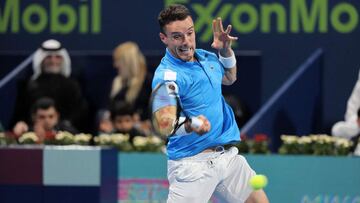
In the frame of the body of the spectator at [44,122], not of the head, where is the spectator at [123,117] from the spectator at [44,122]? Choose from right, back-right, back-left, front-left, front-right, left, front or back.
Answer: left

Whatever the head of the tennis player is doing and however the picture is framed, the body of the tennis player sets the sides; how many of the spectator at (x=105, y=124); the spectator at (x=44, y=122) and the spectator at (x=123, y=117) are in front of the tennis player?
0

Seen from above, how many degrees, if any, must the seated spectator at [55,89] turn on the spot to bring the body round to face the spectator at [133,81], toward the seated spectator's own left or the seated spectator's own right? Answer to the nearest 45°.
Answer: approximately 90° to the seated spectator's own left

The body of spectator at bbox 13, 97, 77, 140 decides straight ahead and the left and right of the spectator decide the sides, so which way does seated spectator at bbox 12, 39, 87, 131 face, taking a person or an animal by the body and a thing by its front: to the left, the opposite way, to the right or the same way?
the same way

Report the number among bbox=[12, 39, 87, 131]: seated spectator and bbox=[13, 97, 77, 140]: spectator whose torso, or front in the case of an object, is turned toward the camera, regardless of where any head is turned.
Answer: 2

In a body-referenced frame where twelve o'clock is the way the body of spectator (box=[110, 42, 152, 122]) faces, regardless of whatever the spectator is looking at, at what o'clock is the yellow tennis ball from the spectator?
The yellow tennis ball is roughly at 10 o'clock from the spectator.

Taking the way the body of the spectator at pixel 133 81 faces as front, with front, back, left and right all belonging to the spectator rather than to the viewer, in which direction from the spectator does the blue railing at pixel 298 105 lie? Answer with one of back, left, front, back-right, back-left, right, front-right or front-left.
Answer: back-left

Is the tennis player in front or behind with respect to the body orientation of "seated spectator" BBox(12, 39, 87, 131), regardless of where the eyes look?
in front

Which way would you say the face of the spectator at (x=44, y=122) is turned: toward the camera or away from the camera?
toward the camera

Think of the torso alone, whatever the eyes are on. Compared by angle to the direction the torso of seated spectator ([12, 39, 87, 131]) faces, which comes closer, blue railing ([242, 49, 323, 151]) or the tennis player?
the tennis player

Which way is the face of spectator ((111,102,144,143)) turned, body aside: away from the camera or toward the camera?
toward the camera

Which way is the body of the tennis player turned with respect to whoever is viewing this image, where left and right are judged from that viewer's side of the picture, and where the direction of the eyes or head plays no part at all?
facing the viewer and to the right of the viewer

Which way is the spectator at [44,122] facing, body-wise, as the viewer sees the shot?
toward the camera

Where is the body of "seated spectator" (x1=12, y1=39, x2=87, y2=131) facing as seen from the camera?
toward the camera

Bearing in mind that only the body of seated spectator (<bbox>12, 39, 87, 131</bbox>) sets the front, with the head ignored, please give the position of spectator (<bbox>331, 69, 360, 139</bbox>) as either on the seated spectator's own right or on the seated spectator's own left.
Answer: on the seated spectator's own left
